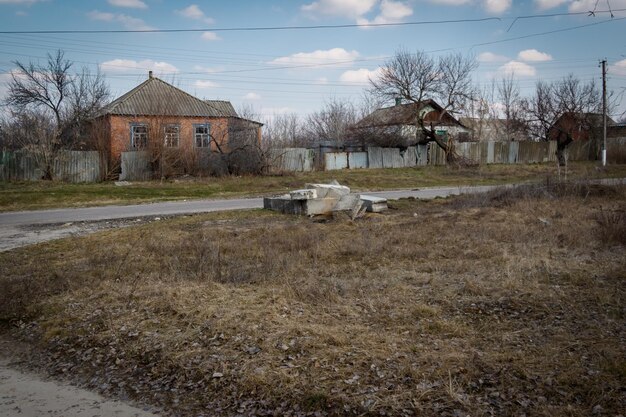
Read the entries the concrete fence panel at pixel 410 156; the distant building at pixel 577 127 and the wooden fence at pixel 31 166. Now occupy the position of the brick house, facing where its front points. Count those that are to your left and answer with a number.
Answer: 2

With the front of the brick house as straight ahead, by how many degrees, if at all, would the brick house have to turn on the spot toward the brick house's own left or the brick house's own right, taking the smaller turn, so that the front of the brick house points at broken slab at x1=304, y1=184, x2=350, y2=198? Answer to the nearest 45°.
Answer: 0° — it already faces it

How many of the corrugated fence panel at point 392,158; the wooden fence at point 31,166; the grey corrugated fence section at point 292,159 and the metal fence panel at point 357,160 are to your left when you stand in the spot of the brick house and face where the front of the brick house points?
3

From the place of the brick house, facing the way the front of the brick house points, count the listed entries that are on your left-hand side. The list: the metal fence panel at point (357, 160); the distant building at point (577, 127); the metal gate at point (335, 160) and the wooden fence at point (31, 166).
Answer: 3

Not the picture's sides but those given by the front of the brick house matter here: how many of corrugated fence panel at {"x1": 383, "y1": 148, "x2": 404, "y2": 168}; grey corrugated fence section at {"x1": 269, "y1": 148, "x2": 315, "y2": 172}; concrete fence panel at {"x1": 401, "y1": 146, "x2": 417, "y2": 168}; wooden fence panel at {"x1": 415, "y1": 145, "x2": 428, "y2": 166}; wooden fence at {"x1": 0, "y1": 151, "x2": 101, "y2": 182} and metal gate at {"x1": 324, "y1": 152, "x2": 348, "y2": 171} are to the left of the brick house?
5

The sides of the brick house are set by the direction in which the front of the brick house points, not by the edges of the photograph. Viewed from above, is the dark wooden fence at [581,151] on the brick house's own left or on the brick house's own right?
on the brick house's own left

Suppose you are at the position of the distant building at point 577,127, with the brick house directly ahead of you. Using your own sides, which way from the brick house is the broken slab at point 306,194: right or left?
left

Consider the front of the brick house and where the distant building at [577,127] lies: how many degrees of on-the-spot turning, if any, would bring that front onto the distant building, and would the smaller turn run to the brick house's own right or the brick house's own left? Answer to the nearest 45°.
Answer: approximately 90° to the brick house's own left

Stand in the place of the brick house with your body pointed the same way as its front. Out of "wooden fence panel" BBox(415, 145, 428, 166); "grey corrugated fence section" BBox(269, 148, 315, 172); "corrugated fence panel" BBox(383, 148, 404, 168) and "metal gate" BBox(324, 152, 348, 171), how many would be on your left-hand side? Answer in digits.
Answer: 4

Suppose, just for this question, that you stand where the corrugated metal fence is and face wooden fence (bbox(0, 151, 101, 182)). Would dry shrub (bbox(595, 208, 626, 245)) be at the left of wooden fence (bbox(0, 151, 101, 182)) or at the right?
left

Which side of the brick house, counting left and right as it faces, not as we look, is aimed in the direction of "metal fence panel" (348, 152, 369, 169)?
left

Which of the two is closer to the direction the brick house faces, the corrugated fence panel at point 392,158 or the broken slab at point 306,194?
the broken slab

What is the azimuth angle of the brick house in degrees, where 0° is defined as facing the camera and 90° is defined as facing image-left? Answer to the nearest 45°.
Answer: approximately 0°

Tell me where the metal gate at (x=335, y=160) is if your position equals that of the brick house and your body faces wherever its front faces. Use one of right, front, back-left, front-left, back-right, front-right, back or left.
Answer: left

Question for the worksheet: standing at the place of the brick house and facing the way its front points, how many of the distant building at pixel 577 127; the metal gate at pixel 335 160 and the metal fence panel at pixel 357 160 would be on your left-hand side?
3

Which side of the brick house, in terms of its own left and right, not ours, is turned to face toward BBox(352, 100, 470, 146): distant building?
left

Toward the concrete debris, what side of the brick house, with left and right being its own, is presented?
front

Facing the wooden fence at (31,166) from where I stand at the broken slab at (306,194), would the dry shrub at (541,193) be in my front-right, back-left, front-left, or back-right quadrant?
back-right

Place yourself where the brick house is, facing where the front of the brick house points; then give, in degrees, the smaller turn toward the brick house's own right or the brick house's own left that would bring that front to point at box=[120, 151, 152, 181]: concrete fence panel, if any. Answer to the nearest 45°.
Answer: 0° — it already faces it
